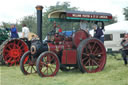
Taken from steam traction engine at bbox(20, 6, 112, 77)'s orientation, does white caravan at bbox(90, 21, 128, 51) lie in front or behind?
behind

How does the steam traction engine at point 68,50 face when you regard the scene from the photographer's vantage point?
facing the viewer and to the left of the viewer

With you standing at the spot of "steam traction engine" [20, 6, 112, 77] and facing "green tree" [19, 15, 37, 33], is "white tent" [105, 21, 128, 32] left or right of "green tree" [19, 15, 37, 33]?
right

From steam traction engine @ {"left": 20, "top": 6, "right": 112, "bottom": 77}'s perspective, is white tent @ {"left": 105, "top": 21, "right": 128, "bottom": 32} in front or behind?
behind

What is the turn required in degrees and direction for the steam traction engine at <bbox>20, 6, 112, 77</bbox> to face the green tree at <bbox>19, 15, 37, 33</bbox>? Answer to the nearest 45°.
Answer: approximately 135° to its right
